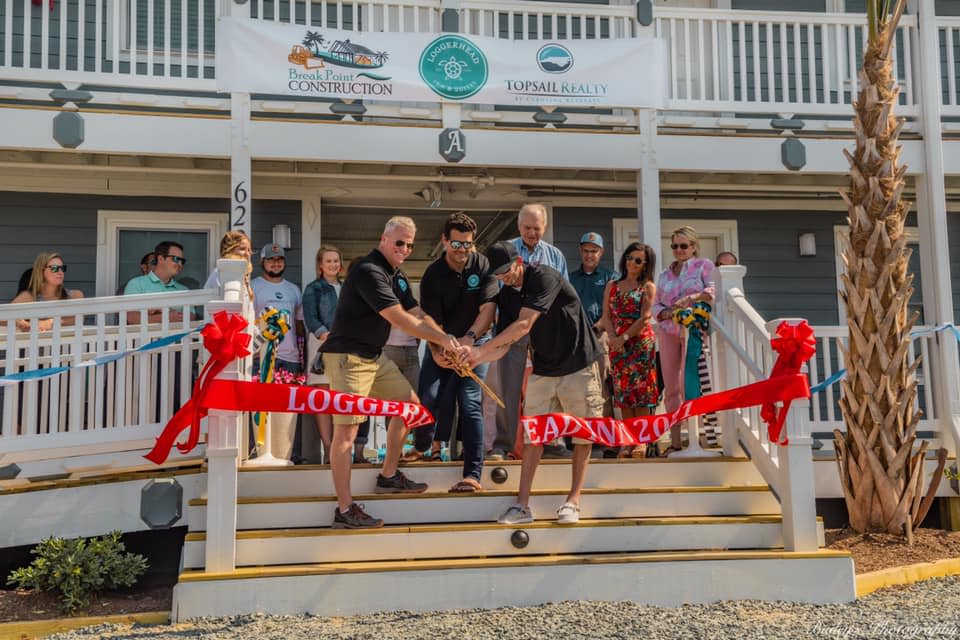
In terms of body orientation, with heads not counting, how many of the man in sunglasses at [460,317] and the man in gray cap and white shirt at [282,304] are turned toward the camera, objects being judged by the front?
2

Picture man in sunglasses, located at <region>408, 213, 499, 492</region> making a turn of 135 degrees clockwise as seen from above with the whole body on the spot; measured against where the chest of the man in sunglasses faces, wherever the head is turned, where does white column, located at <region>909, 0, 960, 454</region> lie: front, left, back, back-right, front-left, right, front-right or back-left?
right

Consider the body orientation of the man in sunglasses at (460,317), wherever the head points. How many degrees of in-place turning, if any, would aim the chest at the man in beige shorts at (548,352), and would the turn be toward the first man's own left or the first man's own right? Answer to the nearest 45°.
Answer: approximately 90° to the first man's own left

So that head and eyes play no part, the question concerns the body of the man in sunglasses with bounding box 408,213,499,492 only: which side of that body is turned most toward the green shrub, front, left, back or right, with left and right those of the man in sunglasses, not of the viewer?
right

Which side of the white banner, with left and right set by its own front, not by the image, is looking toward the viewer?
front

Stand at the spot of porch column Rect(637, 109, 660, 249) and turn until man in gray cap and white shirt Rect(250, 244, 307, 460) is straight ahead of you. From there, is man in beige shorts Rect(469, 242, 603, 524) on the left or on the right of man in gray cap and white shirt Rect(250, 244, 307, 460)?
left

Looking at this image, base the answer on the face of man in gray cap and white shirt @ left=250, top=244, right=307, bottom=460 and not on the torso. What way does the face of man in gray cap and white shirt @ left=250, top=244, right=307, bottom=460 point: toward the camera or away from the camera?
toward the camera

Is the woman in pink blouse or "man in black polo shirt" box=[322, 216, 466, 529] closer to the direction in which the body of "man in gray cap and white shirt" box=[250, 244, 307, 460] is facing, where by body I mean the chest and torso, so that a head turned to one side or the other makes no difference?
the man in black polo shirt

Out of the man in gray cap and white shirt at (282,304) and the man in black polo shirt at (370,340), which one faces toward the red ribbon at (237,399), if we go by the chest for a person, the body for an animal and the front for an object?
the man in gray cap and white shirt

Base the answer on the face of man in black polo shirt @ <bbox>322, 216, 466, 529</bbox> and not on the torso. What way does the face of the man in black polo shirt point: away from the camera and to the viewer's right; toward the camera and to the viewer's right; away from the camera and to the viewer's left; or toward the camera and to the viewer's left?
toward the camera and to the viewer's right

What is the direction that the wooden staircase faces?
toward the camera

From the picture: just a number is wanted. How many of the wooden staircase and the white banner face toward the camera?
2

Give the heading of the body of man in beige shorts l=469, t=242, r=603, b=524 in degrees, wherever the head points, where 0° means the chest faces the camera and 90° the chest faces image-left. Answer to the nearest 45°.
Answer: approximately 45°

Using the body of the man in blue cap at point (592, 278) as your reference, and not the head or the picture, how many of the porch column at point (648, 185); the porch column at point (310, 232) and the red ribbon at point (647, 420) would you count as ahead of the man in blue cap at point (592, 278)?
1

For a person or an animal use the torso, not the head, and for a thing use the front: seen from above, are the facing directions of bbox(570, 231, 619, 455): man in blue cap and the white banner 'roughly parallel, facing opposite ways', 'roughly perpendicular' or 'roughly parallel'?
roughly parallel

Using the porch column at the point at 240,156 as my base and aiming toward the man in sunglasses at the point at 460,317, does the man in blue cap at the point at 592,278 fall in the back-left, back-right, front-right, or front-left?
front-left

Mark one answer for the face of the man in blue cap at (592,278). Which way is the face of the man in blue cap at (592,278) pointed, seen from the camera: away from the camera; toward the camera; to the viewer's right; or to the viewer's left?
toward the camera
